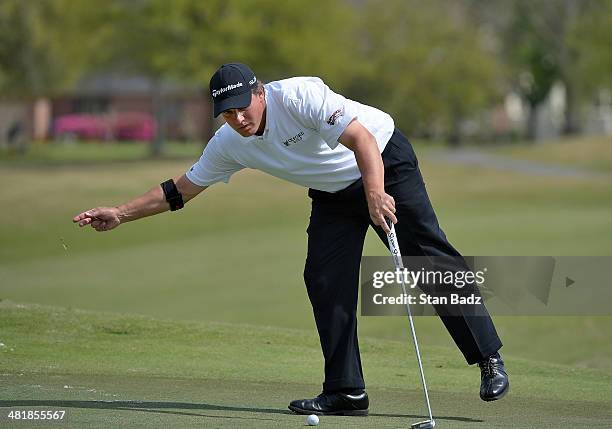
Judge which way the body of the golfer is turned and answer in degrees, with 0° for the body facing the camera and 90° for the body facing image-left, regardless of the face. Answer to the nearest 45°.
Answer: approximately 45°
